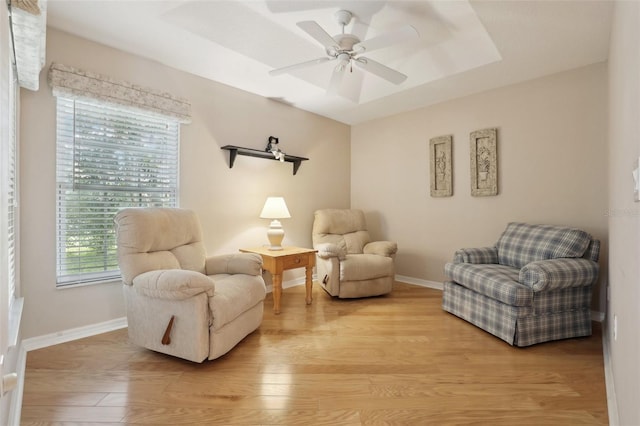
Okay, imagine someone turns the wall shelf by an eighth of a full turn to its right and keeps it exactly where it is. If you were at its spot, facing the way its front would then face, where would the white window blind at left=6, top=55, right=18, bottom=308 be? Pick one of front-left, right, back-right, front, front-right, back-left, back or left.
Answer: front-right

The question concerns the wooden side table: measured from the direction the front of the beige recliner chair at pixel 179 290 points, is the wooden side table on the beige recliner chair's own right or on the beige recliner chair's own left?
on the beige recliner chair's own left

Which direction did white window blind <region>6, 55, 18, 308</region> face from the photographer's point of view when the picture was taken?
facing to the right of the viewer

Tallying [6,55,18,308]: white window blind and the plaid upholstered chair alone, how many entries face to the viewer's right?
1

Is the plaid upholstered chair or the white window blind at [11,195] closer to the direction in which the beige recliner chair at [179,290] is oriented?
the plaid upholstered chair

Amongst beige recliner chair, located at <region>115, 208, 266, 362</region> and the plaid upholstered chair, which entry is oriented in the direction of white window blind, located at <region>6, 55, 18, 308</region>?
the plaid upholstered chair

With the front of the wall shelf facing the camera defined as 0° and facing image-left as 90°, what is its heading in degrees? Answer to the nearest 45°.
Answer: approximately 315°

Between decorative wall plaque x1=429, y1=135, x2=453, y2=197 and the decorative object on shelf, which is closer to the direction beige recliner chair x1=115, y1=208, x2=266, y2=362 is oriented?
the decorative wall plaque

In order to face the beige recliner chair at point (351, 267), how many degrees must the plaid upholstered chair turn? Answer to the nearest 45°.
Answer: approximately 45° to its right

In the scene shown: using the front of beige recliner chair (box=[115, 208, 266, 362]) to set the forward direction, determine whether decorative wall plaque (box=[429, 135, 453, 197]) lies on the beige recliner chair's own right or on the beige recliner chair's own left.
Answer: on the beige recliner chair's own left
